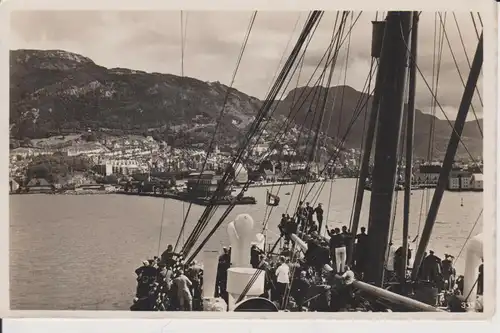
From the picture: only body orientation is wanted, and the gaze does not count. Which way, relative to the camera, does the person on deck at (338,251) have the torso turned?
away from the camera
